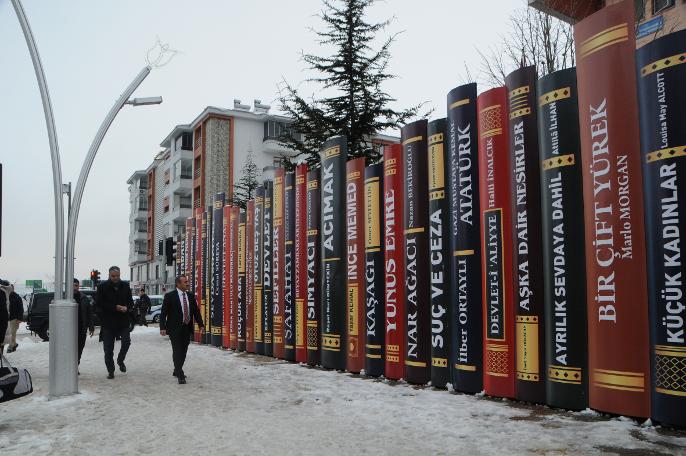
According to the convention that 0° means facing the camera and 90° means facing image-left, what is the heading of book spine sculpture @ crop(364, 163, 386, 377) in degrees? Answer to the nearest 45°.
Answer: approximately 45°

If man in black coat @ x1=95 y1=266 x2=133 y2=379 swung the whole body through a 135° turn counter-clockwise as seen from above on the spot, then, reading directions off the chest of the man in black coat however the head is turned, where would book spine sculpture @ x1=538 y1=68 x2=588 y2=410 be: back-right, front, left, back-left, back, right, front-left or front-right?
right

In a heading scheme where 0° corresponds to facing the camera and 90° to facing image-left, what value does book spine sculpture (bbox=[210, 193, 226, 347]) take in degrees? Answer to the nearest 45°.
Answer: approximately 45°

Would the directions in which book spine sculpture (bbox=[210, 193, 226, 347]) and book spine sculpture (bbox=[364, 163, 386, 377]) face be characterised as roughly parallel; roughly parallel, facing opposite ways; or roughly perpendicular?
roughly parallel

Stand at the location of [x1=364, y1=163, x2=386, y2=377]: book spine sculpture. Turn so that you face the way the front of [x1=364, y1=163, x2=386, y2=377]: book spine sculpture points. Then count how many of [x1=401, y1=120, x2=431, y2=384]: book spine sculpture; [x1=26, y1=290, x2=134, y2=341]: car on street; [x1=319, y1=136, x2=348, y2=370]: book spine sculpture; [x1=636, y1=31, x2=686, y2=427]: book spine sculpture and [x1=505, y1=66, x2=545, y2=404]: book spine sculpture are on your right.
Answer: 2

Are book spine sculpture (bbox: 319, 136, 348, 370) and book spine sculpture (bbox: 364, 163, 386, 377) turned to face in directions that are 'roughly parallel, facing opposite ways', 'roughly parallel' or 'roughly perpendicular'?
roughly parallel

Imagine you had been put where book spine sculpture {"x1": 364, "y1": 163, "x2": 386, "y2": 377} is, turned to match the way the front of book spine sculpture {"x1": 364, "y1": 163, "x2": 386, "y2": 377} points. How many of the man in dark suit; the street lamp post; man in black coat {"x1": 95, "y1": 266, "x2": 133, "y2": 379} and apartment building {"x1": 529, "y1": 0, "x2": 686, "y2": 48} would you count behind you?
1

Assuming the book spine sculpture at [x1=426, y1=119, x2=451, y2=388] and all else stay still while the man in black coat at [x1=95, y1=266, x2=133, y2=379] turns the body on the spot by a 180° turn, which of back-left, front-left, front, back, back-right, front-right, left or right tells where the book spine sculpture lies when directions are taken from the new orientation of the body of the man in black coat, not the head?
back-right

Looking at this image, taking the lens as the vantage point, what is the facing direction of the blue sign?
facing the viewer and to the left of the viewer

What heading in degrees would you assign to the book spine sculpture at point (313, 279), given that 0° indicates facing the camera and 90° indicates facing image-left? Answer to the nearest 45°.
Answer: approximately 45°

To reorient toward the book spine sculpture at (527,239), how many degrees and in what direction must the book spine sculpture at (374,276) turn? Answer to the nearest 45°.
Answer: approximately 90° to its left

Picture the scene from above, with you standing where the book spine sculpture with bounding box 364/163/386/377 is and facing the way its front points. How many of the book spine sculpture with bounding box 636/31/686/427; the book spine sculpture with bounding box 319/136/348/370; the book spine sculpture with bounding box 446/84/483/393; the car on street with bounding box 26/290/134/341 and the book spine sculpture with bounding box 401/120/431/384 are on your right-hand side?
2

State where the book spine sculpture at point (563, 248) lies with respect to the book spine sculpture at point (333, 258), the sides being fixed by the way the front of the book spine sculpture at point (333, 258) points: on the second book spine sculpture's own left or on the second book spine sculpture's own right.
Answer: on the second book spine sculpture's own left

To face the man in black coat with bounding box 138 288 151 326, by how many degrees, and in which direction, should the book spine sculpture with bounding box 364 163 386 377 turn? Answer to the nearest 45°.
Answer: approximately 90° to its right
